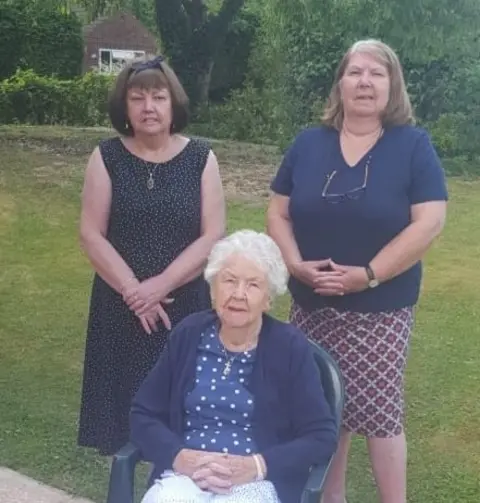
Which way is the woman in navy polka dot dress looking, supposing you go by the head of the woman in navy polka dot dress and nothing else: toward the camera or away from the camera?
toward the camera

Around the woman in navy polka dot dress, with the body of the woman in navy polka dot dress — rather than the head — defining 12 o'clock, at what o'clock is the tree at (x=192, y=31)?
The tree is roughly at 6 o'clock from the woman in navy polka dot dress.

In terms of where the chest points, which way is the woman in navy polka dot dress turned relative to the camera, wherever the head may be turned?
toward the camera

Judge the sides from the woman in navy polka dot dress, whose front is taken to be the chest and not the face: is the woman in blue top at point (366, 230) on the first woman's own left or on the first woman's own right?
on the first woman's own left

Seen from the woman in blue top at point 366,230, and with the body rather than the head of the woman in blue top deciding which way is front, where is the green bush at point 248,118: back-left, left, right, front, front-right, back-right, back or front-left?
back

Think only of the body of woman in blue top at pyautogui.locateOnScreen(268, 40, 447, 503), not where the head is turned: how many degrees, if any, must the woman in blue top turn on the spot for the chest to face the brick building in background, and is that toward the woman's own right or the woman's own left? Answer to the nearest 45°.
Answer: approximately 180°

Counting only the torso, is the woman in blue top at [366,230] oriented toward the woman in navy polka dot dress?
no

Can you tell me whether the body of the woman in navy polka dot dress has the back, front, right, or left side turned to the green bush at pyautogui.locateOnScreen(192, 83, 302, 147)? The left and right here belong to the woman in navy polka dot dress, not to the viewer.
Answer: back

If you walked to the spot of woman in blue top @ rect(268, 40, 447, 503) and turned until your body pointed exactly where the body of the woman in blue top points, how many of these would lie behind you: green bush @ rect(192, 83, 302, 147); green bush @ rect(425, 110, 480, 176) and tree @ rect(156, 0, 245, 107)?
3

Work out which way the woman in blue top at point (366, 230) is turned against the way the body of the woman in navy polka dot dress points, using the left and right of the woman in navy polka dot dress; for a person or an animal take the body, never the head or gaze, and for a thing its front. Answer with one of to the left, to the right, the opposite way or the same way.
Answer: the same way

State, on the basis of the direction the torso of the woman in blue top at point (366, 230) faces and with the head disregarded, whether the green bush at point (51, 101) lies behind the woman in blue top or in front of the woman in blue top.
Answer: behind

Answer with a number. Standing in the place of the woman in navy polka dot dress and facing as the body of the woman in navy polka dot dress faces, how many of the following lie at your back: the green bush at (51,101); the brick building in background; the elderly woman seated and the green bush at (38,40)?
3

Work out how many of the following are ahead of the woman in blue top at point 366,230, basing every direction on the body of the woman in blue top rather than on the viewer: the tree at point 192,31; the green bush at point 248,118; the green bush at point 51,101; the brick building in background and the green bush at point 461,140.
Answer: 0

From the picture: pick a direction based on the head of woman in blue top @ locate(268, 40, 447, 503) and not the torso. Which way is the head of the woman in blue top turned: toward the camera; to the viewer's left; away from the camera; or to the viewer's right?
toward the camera

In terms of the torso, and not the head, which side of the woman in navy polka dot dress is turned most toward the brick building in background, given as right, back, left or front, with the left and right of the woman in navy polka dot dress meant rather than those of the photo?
back

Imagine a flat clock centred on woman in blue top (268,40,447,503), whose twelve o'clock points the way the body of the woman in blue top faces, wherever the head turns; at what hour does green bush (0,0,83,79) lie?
The green bush is roughly at 5 o'clock from the woman in blue top.

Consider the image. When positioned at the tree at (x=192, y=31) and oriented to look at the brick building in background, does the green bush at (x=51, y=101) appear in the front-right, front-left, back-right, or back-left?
front-left

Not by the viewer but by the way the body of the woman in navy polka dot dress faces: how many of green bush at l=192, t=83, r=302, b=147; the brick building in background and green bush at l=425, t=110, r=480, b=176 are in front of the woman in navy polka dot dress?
0

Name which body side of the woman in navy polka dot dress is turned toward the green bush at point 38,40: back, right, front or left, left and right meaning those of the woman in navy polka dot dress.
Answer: back
